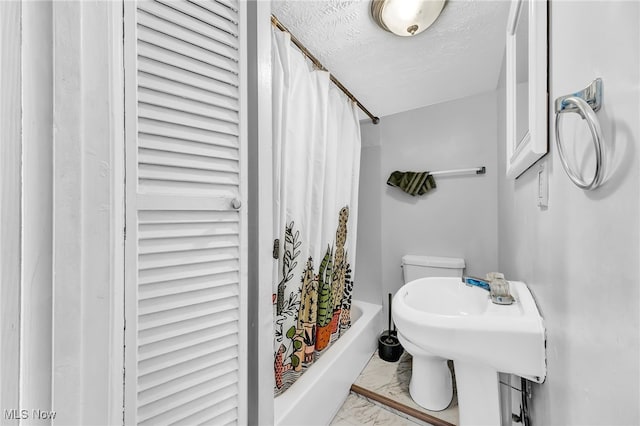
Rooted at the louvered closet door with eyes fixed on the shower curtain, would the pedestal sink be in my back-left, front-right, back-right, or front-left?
front-right

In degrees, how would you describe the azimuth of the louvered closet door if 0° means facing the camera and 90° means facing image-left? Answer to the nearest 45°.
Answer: approximately 315°

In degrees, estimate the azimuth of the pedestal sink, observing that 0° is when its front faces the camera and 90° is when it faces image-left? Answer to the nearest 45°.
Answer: approximately 90°

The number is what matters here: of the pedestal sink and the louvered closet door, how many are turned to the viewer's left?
1

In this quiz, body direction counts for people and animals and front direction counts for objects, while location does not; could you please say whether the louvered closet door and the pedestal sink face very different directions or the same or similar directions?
very different directions

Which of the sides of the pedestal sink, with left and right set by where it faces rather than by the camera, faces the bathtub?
front

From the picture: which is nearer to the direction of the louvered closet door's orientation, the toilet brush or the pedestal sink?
the pedestal sink

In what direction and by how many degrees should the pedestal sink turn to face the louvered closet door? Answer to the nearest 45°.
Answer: approximately 45° to its left

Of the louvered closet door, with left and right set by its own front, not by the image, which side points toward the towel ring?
front

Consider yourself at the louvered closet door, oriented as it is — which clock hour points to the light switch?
The light switch is roughly at 11 o'clock from the louvered closet door.

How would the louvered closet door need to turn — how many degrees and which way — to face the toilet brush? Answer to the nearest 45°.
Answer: approximately 90° to its left
